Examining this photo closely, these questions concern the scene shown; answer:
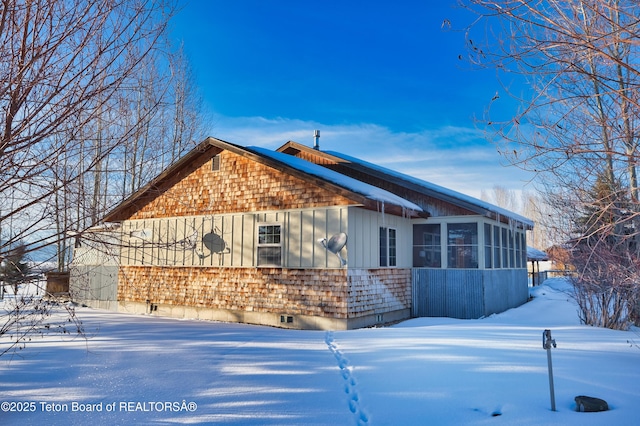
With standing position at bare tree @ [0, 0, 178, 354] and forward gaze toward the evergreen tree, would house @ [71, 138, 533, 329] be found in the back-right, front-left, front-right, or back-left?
front-right

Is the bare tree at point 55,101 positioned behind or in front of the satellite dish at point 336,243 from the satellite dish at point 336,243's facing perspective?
in front

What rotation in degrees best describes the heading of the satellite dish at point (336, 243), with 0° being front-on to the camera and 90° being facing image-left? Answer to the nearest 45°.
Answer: approximately 45°
